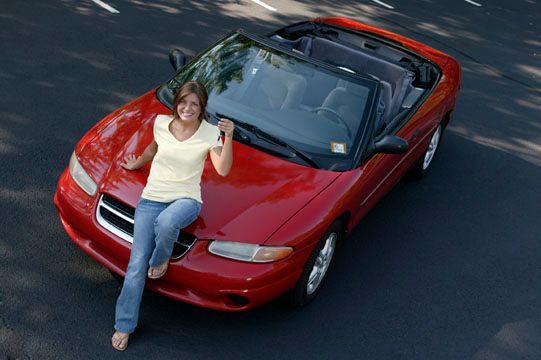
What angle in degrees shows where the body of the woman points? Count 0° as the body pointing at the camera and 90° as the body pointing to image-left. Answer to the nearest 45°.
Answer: approximately 0°

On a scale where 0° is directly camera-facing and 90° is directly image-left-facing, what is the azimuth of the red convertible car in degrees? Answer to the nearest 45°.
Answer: approximately 45°
